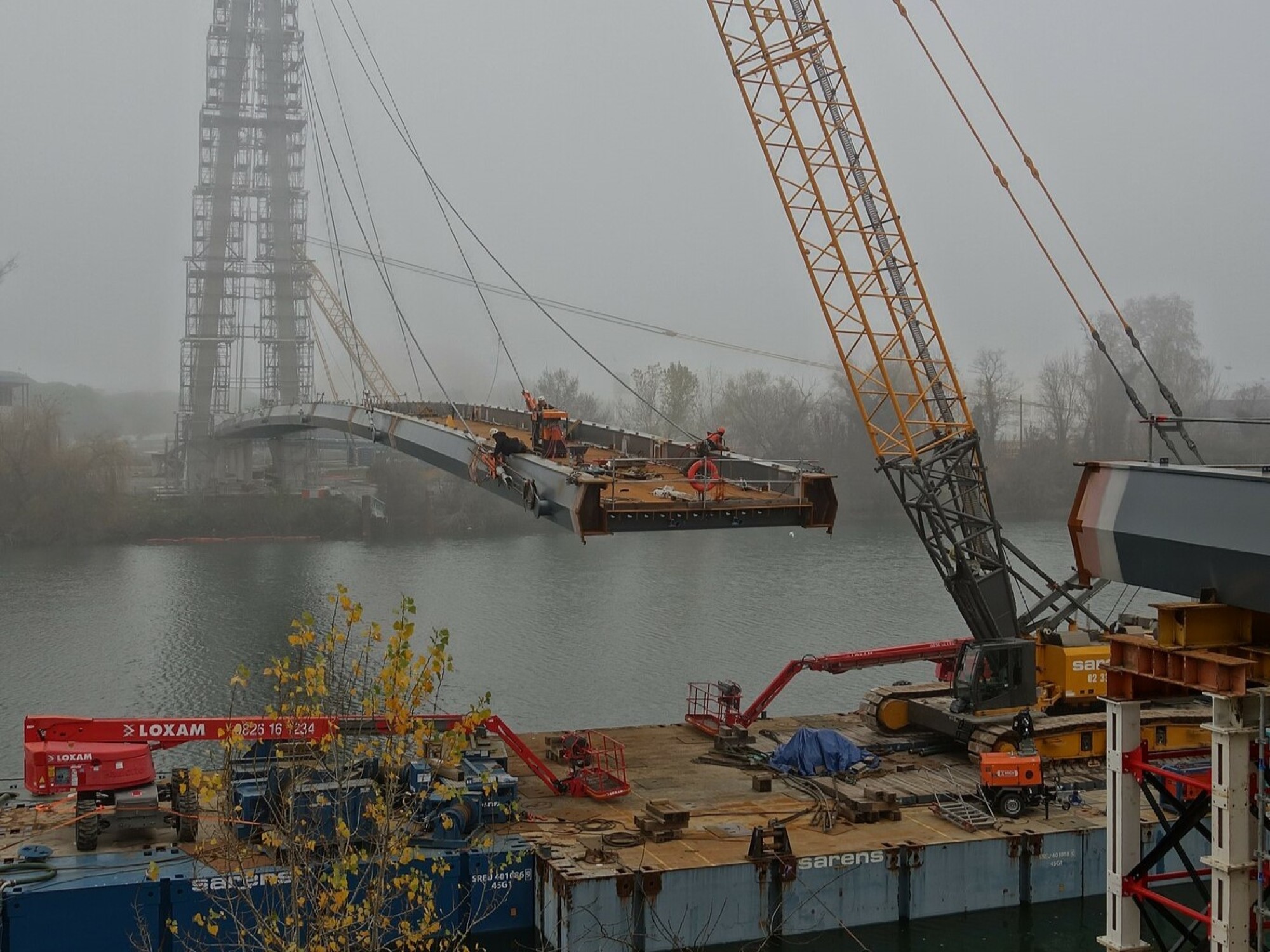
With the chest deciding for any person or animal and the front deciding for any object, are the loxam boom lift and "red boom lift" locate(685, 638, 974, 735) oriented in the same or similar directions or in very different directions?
very different directions

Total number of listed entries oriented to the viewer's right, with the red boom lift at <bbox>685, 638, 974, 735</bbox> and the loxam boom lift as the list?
1

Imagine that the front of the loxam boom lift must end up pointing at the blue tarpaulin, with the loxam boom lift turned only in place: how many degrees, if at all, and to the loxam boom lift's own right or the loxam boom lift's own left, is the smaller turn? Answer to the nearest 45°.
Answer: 0° — it already faces it

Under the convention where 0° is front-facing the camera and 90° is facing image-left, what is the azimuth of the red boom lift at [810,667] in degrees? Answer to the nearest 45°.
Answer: approximately 90°

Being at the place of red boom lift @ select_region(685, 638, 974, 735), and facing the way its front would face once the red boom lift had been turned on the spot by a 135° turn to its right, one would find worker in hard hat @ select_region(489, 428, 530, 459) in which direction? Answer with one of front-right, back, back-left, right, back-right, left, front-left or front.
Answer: back-left

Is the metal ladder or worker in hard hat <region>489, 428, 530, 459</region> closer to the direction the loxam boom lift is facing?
the metal ladder

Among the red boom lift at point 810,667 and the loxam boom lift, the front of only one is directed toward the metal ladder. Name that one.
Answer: the loxam boom lift

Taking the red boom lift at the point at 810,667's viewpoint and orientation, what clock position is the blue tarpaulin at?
The blue tarpaulin is roughly at 9 o'clock from the red boom lift.

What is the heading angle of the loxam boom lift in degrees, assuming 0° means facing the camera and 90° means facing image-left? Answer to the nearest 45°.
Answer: approximately 270°

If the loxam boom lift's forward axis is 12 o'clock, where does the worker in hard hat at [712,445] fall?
The worker in hard hat is roughly at 11 o'clock from the loxam boom lift.

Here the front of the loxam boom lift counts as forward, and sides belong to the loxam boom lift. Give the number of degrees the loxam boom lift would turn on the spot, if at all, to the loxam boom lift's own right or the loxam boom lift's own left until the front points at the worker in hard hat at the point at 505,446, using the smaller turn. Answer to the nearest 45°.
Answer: approximately 45° to the loxam boom lift's own left
